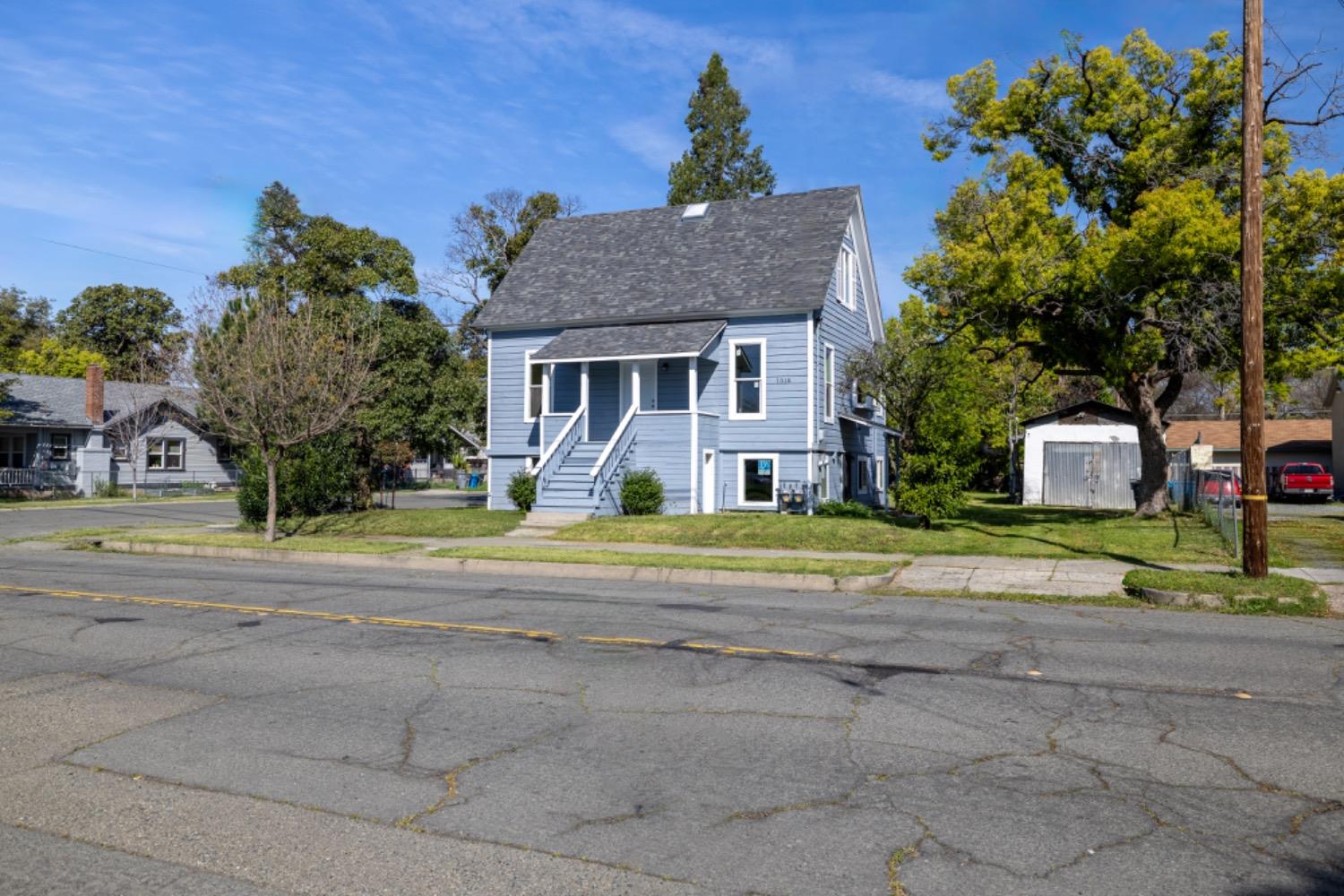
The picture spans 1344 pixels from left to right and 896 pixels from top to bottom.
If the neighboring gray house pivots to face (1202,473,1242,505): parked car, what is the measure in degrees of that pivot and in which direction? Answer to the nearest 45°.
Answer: approximately 45° to its left

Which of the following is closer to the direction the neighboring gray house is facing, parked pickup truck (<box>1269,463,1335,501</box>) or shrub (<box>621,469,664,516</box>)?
the shrub

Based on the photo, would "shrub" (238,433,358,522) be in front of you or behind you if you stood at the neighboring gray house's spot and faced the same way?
in front

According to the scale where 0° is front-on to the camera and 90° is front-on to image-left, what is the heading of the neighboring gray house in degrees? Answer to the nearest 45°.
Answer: approximately 0°

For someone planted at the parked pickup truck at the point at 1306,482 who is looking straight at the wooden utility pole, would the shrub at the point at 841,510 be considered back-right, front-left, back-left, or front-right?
front-right

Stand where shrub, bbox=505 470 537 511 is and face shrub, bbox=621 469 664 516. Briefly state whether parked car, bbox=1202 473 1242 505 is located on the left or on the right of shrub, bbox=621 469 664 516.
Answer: left

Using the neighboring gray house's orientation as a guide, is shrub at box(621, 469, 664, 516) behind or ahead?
ahead

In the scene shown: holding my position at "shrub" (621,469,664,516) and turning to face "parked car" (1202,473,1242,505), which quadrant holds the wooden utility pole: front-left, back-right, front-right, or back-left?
front-right

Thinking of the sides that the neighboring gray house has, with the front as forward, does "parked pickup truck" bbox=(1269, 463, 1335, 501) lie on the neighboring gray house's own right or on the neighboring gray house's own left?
on the neighboring gray house's own left

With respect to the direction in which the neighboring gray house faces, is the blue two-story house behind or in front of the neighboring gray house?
in front
